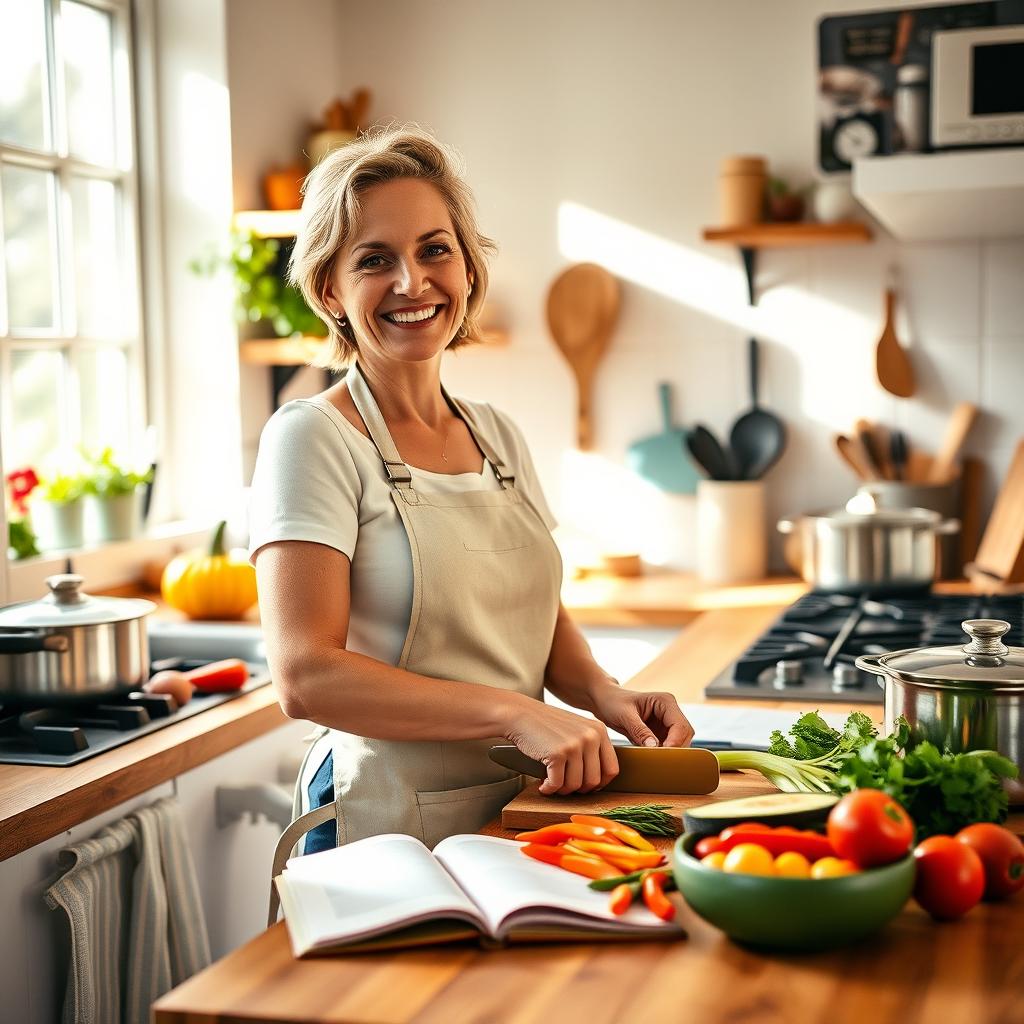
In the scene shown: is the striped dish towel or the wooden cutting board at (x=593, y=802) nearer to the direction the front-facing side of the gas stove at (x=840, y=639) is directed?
the wooden cutting board

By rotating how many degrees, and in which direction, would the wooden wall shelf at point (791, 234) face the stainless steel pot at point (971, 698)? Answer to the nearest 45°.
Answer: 0° — it already faces it

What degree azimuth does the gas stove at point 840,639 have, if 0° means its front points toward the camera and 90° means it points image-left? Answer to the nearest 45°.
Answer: approximately 0°

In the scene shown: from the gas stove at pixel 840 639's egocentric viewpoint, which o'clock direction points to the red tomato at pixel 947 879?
The red tomato is roughly at 12 o'clock from the gas stove.

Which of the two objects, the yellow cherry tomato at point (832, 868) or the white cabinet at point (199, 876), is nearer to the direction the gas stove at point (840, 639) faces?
the yellow cherry tomato

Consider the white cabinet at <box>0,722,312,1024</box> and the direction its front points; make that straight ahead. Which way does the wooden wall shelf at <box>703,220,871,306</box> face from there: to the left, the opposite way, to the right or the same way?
to the right

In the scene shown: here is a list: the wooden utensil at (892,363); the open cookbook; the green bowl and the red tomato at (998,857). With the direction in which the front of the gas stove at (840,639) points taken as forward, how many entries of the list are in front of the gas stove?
3
